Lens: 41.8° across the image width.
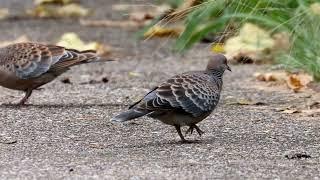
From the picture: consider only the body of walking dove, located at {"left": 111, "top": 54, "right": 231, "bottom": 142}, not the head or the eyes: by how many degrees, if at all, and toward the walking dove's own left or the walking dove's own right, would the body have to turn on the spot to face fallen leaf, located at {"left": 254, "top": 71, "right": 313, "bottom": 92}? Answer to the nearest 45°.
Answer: approximately 45° to the walking dove's own left

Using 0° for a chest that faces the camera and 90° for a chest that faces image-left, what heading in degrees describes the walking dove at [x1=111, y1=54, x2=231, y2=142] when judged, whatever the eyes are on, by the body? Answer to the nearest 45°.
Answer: approximately 270°

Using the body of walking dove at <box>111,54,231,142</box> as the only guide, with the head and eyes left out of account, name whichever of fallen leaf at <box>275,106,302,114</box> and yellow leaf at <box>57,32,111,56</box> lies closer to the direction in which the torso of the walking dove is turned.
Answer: the fallen leaf

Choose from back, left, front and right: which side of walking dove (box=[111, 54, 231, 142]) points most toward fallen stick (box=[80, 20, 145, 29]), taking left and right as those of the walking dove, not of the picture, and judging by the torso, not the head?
left

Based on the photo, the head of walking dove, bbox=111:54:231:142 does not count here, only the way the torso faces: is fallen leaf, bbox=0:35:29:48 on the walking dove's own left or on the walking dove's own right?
on the walking dove's own left

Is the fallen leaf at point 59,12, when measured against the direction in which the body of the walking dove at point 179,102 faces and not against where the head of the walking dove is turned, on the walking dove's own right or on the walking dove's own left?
on the walking dove's own left
